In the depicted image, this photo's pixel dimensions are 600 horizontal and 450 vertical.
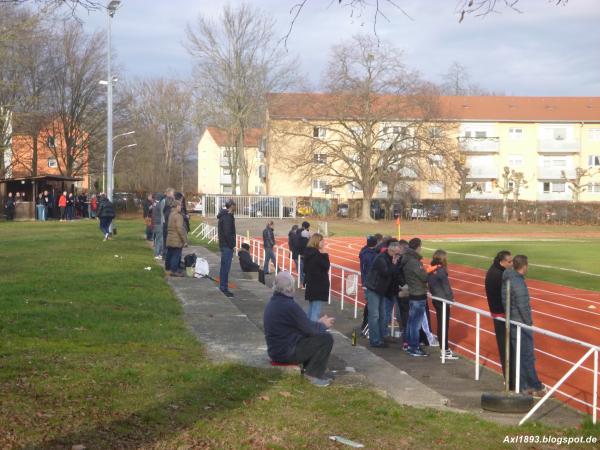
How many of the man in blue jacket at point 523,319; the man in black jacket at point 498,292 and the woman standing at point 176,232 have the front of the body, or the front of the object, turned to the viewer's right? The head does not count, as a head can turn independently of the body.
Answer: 3

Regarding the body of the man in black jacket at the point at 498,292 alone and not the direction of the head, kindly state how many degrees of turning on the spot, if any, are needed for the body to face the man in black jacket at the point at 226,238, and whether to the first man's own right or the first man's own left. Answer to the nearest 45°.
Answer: approximately 135° to the first man's own left

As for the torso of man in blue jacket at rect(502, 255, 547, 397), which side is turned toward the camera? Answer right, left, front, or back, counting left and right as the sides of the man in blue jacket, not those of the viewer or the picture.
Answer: right

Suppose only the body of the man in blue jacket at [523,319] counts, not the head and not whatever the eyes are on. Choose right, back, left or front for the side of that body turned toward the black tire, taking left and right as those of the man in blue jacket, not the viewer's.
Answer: back

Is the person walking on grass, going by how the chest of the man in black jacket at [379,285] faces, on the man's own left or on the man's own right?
on the man's own left

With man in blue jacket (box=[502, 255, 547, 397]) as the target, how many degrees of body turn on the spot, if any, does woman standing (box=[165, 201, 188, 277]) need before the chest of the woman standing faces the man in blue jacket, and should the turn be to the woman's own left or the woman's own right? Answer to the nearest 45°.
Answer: approximately 45° to the woman's own right

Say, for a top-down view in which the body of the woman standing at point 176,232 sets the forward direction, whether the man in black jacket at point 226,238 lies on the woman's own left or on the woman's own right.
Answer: on the woman's own right

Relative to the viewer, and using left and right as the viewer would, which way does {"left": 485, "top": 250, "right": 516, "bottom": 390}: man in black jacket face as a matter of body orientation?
facing to the right of the viewer

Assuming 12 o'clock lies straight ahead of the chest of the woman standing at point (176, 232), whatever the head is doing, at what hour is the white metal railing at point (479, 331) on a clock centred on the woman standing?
The white metal railing is roughly at 2 o'clock from the woman standing.
